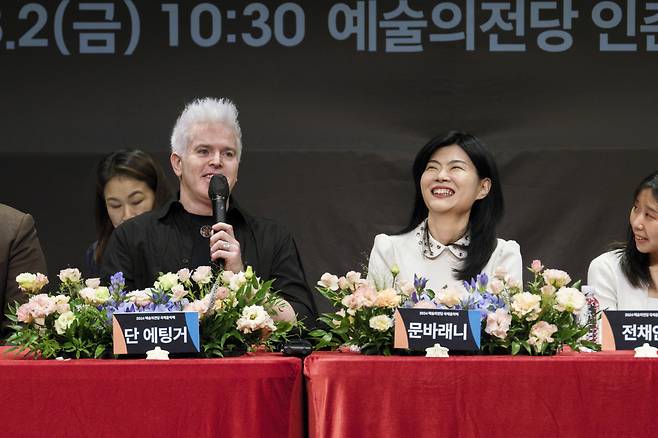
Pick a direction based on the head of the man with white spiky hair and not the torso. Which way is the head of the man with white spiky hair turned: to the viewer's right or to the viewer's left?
to the viewer's right

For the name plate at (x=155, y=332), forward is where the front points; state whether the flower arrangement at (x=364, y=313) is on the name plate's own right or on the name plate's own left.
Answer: on the name plate's own left

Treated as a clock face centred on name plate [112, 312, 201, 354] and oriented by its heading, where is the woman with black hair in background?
The woman with black hair in background is roughly at 6 o'clock from the name plate.

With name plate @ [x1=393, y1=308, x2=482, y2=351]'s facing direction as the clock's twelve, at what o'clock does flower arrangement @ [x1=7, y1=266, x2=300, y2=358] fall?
The flower arrangement is roughly at 3 o'clock from the name plate.

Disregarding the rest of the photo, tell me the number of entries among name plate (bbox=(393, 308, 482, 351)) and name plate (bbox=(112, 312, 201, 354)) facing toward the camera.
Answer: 2

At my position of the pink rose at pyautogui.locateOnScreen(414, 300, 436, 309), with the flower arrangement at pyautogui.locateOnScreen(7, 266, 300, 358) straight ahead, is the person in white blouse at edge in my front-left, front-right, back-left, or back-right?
back-right

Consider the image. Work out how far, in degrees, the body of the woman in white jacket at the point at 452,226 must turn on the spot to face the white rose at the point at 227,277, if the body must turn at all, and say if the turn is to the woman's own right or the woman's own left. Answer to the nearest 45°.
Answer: approximately 45° to the woman's own right

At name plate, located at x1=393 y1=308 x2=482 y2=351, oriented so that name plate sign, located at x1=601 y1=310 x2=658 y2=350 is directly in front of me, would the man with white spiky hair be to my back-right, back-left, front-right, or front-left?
back-left

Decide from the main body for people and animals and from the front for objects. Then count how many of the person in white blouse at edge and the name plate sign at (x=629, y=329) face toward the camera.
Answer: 2
